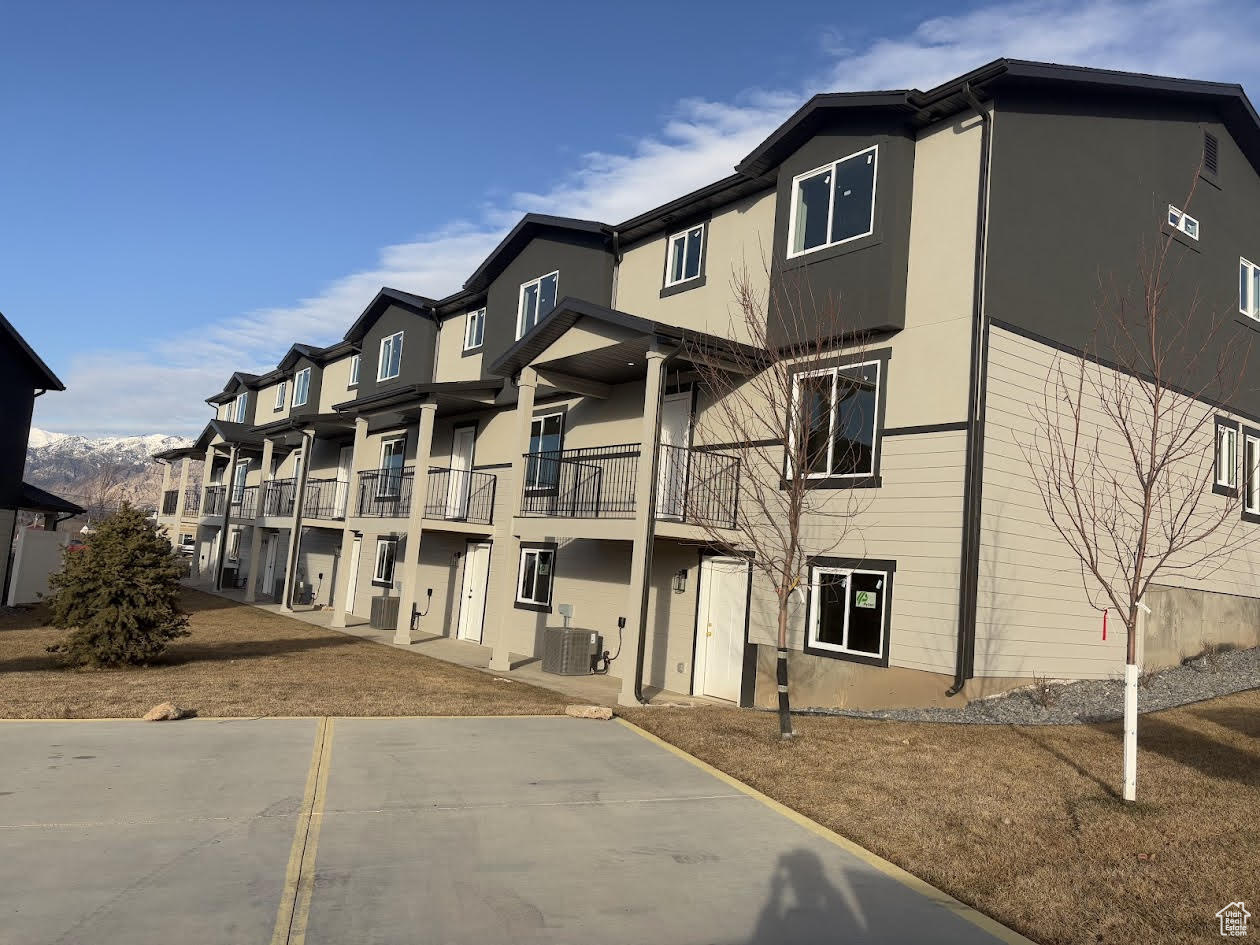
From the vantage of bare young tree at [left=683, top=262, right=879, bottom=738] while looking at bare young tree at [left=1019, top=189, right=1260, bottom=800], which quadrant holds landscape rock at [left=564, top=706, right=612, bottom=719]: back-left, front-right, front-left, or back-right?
back-right

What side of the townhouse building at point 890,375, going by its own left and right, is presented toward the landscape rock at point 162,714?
front

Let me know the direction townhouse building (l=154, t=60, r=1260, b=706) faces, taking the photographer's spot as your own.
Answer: facing the viewer and to the left of the viewer
